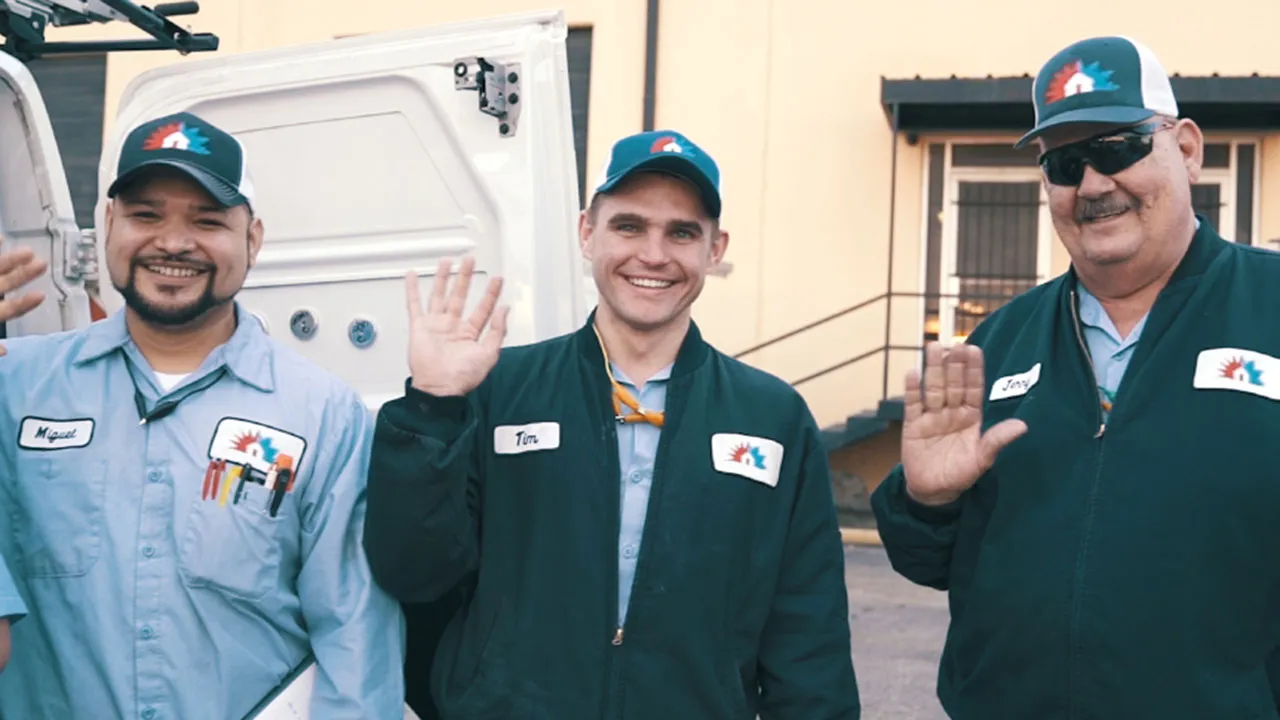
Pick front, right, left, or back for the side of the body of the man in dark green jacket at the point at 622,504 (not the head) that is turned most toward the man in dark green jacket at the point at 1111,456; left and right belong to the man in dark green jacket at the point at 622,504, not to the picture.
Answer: left

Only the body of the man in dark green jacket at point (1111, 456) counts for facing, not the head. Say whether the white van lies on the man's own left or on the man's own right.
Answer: on the man's own right

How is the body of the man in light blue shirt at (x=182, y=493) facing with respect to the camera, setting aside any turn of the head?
toward the camera

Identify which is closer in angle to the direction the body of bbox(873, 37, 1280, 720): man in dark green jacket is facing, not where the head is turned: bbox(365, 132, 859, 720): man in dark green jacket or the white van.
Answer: the man in dark green jacket

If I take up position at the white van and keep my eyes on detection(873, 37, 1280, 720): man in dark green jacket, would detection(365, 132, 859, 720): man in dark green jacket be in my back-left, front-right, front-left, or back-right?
front-right

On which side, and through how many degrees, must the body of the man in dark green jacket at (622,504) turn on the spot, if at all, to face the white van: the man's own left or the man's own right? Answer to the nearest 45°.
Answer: approximately 135° to the man's own right

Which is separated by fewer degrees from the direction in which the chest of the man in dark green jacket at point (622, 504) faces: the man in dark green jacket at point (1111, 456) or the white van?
the man in dark green jacket

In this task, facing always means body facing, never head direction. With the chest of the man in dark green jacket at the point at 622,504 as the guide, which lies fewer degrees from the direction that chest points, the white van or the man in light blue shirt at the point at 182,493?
the man in light blue shirt

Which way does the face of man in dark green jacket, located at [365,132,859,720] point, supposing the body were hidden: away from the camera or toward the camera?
toward the camera

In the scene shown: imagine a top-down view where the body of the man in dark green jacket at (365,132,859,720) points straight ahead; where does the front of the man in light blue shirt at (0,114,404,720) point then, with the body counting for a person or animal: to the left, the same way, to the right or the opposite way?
the same way

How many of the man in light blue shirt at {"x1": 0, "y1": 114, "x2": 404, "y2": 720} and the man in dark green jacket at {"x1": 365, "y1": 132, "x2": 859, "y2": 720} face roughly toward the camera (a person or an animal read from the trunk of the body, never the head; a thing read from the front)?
2

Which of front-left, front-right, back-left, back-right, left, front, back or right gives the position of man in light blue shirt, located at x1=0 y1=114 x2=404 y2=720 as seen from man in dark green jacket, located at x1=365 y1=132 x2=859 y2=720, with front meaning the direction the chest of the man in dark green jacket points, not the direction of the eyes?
right

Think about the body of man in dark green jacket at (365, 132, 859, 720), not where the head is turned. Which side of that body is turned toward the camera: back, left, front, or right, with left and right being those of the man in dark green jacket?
front

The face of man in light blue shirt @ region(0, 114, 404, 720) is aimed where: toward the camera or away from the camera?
toward the camera

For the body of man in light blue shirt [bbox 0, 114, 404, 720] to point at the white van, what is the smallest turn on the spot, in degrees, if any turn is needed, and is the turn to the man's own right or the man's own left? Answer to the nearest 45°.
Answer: approximately 180°

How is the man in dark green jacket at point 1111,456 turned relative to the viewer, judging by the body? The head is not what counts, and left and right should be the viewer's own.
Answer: facing the viewer and to the left of the viewer
